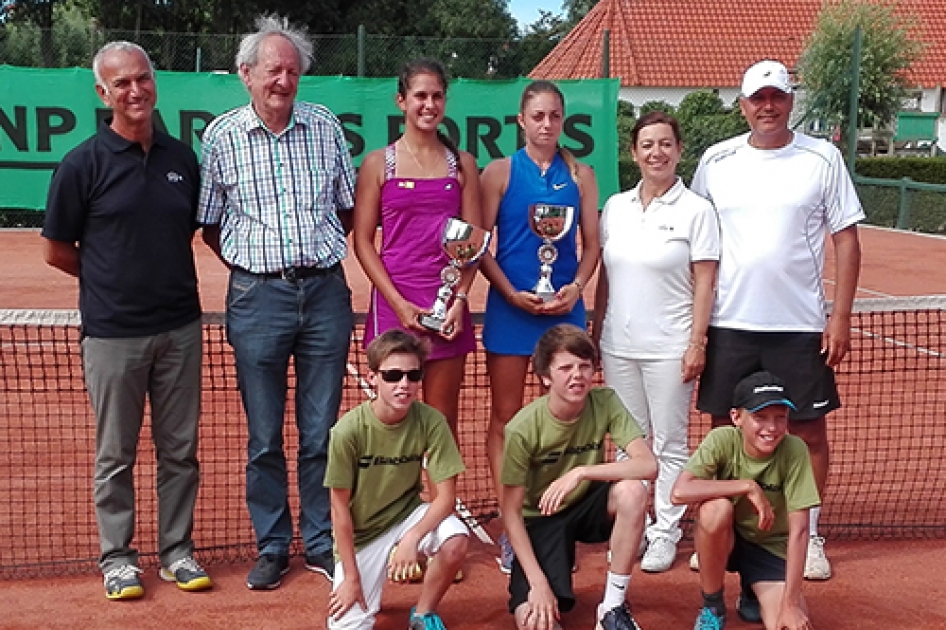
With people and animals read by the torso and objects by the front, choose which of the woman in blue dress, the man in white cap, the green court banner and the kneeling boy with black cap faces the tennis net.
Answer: the green court banner

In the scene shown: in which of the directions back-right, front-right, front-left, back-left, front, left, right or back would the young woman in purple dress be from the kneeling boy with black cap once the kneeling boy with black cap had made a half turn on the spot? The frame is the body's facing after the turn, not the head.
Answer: left

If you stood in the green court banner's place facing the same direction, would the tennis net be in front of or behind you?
in front

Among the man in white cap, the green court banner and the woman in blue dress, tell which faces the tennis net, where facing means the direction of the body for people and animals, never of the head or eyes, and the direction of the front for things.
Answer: the green court banner

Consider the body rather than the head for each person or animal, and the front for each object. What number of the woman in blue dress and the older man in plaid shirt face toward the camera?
2

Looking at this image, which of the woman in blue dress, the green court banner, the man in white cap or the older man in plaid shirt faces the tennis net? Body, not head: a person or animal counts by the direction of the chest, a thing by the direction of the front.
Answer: the green court banner

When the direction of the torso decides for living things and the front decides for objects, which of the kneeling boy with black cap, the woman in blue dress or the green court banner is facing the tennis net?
the green court banner

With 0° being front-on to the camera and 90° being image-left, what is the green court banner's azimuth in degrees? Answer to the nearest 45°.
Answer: approximately 0°
